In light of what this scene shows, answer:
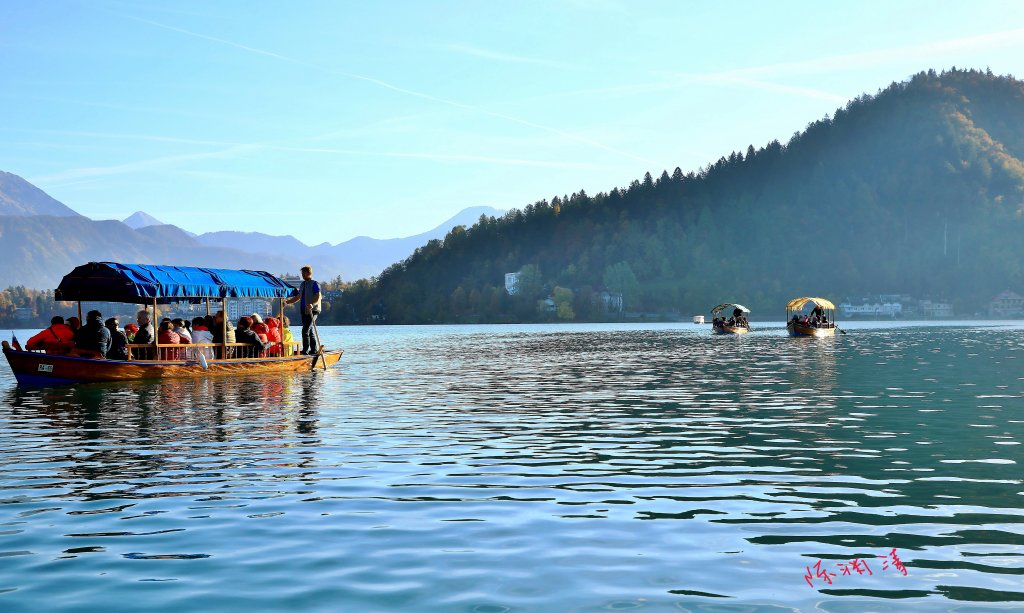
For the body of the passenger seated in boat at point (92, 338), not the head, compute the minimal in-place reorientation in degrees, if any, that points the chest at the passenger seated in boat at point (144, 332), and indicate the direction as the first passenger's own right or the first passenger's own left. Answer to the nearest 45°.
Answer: approximately 45° to the first passenger's own right

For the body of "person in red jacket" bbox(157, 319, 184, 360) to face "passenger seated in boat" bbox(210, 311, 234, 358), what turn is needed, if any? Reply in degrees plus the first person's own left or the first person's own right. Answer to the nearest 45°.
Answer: approximately 45° to the first person's own right

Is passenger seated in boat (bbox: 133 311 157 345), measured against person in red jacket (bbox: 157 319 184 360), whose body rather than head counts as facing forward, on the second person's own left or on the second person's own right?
on the second person's own left

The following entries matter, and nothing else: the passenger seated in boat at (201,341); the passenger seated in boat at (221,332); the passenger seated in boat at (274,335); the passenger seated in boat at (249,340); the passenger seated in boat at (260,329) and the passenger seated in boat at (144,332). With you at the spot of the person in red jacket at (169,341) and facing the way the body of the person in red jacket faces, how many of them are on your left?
1

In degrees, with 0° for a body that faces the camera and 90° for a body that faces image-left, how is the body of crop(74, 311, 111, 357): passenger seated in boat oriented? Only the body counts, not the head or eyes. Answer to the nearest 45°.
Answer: approximately 180°

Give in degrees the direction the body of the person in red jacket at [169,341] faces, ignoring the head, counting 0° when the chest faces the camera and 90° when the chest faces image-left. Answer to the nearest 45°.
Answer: approximately 180°

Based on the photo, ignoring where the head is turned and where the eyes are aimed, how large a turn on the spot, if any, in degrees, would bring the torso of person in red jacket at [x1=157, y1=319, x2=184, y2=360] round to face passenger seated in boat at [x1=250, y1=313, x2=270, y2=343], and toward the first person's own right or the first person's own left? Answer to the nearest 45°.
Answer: approximately 45° to the first person's own right

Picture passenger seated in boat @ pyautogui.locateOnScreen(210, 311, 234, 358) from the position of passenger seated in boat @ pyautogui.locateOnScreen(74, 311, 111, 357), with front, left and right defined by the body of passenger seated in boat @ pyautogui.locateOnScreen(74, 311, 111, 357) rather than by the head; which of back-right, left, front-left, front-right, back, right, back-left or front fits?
front-right

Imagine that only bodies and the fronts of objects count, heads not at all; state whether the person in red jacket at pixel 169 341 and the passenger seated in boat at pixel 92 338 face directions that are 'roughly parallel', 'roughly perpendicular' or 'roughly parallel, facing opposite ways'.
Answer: roughly parallel

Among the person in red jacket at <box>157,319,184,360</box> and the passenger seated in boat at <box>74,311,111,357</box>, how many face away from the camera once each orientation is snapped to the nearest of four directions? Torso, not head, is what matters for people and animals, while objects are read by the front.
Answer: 2

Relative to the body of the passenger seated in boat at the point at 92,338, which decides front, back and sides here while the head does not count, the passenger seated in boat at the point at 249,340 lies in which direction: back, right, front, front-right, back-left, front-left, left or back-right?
front-right
